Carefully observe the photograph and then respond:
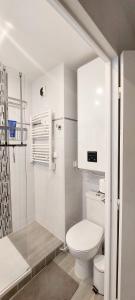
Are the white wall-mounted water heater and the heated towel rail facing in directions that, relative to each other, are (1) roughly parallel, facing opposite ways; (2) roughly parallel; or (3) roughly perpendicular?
roughly parallel

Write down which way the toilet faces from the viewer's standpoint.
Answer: facing the viewer and to the left of the viewer

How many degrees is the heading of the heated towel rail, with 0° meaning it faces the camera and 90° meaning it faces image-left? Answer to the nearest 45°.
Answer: approximately 45°

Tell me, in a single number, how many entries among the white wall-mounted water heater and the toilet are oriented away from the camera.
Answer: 0

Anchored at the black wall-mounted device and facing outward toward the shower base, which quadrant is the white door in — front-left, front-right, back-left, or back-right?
front-left

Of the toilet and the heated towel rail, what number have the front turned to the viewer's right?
0

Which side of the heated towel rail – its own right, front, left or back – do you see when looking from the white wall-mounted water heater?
left

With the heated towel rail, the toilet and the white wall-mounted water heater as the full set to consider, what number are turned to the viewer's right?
0
